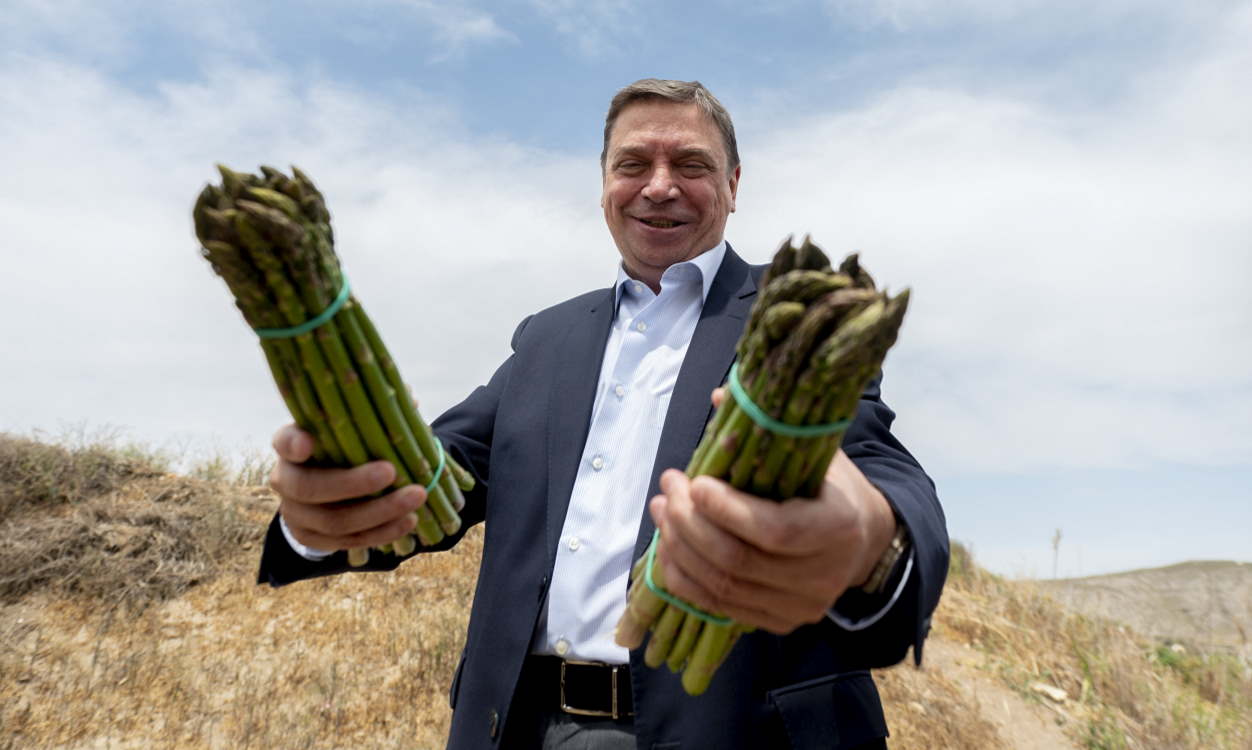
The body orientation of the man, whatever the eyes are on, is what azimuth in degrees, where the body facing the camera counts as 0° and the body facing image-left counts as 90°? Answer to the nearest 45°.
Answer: approximately 0°

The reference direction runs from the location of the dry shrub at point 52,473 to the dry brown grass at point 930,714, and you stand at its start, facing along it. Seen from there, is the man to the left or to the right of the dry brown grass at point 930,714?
right

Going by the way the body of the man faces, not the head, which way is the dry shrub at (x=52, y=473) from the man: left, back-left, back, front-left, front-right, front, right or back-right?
back-right

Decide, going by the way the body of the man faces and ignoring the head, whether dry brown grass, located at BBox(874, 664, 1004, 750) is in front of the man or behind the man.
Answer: behind
